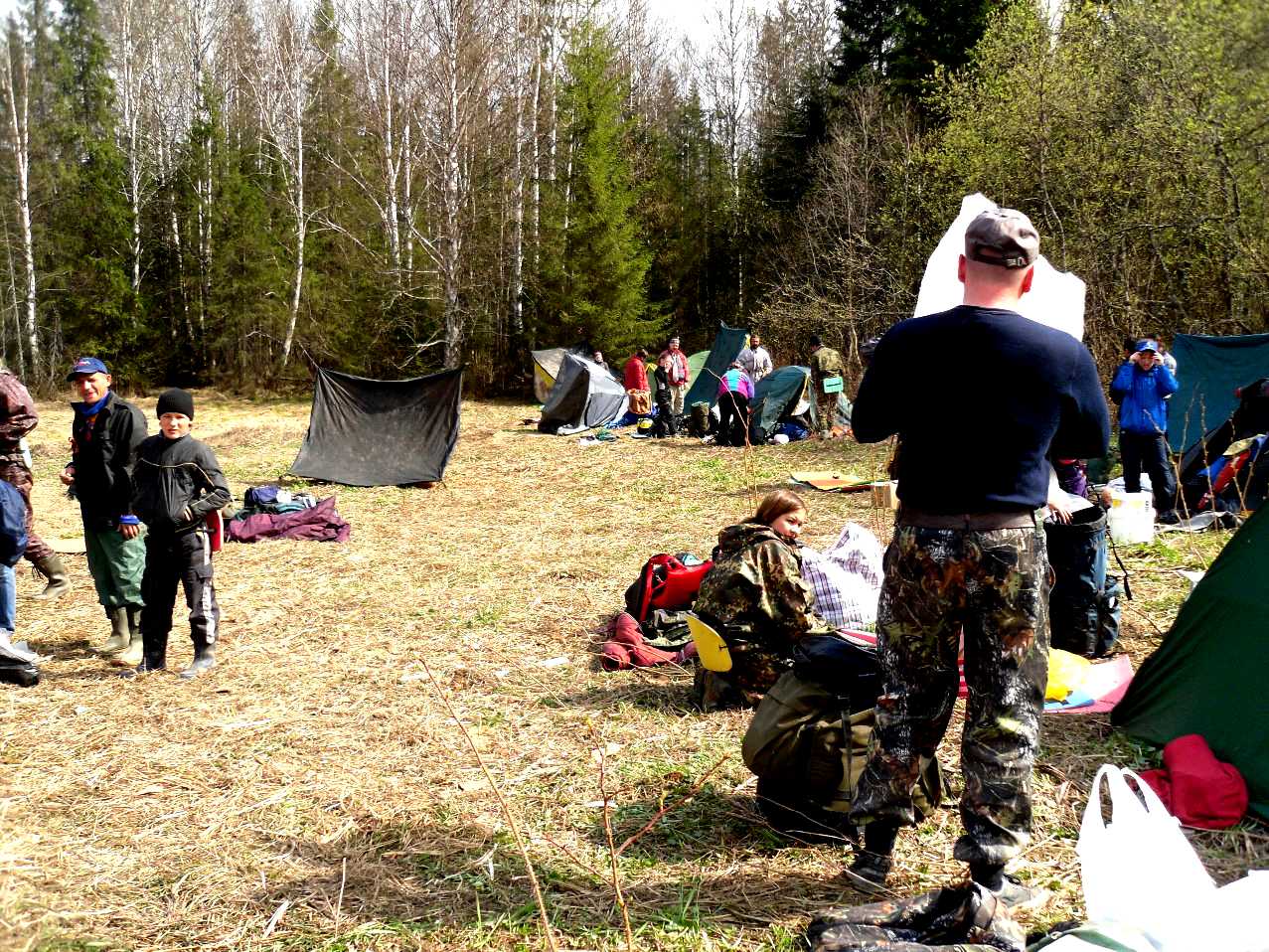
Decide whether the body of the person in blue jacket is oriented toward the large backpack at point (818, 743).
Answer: yes

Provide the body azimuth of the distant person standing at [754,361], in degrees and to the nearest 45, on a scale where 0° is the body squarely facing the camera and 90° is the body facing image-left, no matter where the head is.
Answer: approximately 0°

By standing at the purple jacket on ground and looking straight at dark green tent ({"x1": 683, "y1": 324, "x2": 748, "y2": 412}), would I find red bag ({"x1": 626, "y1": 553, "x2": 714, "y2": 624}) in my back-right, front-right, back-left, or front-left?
back-right

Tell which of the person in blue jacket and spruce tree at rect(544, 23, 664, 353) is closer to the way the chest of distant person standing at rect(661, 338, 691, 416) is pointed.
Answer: the person in blue jacket

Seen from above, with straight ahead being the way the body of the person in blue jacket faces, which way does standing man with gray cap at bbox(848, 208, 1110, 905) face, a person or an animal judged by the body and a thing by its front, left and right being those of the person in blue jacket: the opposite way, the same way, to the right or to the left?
the opposite way

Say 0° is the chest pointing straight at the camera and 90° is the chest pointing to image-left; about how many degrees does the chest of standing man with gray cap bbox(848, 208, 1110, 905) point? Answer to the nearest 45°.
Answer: approximately 180°

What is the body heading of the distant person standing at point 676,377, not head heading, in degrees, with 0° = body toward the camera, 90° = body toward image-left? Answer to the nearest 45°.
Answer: approximately 0°

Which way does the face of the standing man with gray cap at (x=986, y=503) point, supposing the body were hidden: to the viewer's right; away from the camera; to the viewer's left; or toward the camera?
away from the camera

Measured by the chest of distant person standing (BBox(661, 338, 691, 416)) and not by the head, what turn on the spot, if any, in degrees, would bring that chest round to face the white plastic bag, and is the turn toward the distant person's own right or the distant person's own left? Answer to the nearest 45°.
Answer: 0° — they already face it
